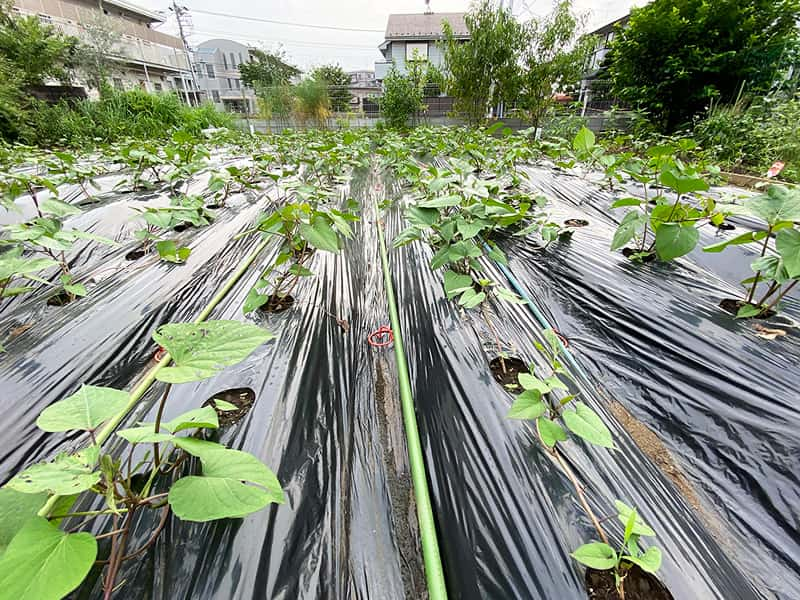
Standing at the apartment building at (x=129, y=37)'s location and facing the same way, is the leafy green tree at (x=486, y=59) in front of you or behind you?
in front

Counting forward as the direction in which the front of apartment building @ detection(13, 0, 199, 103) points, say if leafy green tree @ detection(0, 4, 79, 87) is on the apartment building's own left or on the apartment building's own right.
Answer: on the apartment building's own right

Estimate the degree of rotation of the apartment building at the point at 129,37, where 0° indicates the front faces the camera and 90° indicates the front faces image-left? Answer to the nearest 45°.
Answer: approximately 315°

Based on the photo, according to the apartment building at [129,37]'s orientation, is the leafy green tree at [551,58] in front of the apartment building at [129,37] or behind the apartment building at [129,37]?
in front

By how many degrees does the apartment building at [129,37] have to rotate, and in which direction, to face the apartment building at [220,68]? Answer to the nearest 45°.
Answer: approximately 90° to its left

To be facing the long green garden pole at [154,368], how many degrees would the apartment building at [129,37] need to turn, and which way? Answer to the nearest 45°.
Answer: approximately 45° to its right
